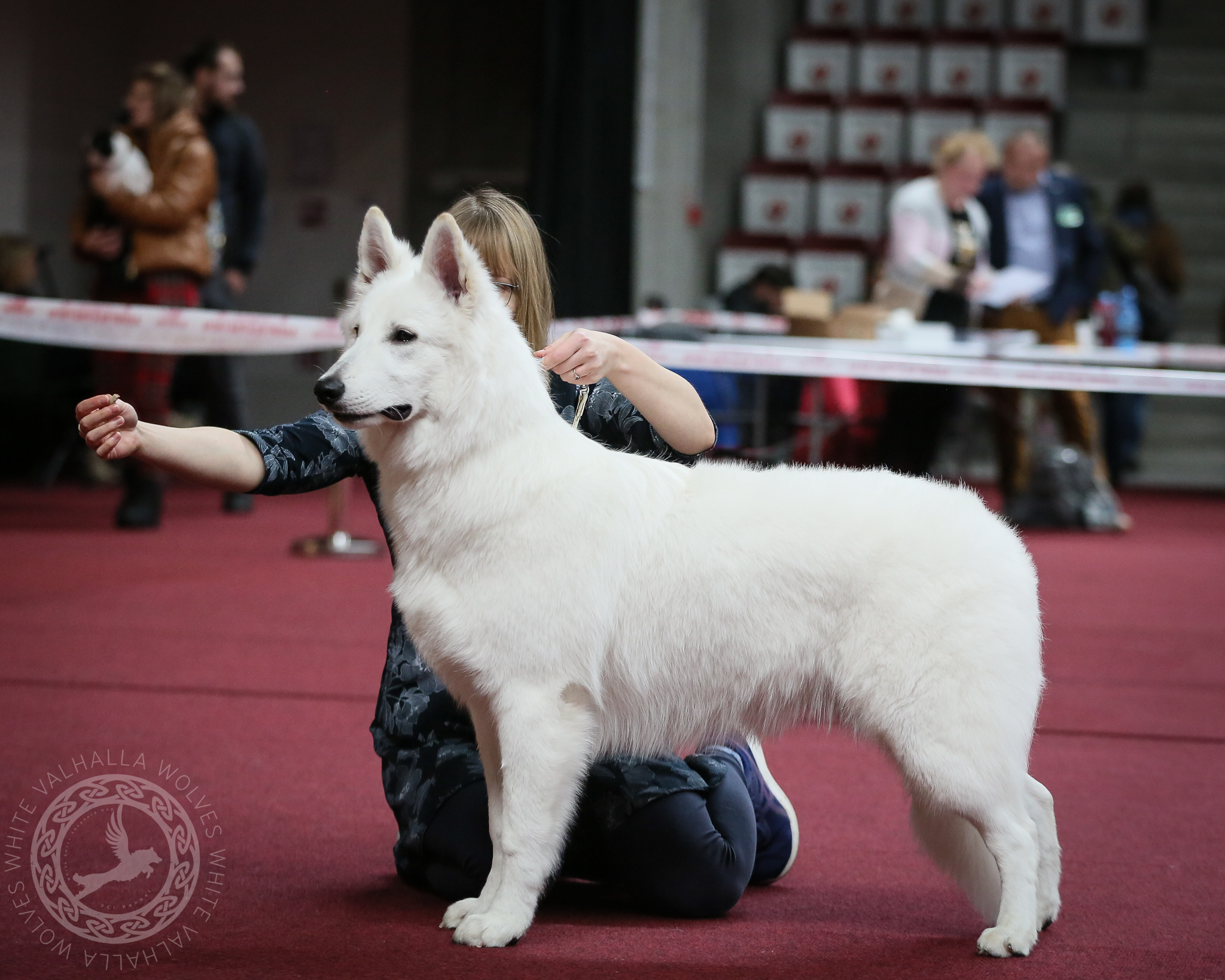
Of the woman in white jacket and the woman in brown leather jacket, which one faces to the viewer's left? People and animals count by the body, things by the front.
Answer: the woman in brown leather jacket

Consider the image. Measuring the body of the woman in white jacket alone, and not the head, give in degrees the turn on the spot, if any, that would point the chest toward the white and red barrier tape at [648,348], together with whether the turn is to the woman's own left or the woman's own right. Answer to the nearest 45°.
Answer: approximately 45° to the woman's own right

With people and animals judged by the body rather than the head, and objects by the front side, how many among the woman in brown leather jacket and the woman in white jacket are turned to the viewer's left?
1

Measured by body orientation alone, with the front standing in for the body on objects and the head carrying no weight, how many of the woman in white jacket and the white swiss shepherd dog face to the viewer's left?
1

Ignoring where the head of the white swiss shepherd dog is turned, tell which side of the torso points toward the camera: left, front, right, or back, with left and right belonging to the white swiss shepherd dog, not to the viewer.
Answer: left

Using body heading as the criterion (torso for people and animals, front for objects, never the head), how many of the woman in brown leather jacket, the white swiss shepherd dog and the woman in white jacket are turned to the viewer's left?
2

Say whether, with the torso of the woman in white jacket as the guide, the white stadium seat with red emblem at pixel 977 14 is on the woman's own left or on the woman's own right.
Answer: on the woman's own left

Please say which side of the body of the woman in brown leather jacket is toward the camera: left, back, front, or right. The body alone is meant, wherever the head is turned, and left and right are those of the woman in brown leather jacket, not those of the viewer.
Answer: left

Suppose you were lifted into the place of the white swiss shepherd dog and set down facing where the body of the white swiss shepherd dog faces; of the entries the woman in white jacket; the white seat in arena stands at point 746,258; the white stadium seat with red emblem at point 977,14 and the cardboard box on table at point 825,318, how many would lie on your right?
4

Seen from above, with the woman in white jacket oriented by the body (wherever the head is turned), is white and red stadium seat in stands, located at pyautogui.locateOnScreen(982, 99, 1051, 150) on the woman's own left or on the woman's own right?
on the woman's own left
